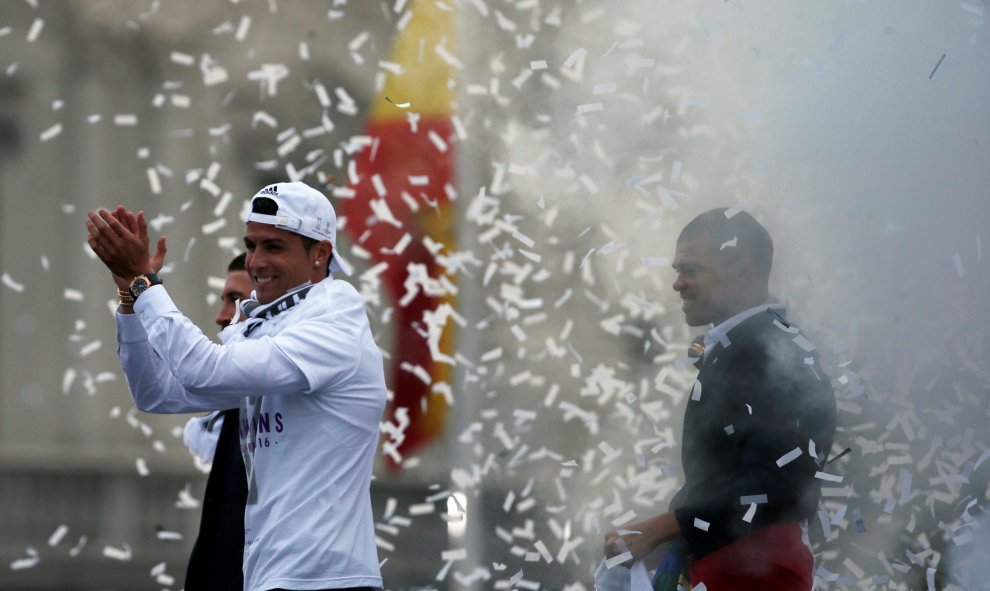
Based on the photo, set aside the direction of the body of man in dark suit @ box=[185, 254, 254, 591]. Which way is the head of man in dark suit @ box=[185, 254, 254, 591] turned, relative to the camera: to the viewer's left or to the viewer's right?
to the viewer's left

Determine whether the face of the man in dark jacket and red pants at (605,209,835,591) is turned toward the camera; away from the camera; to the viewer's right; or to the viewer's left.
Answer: to the viewer's left

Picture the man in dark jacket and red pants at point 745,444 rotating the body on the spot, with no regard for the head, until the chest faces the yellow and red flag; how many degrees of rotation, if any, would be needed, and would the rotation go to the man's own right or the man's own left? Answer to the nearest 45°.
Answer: approximately 90° to the man's own right

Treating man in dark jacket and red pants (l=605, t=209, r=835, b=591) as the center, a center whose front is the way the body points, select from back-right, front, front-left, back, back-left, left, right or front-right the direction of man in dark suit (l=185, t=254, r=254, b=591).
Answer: front

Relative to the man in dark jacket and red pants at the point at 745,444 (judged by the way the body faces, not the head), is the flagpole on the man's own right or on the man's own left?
on the man's own right

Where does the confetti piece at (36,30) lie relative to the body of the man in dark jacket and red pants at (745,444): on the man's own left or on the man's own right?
on the man's own right

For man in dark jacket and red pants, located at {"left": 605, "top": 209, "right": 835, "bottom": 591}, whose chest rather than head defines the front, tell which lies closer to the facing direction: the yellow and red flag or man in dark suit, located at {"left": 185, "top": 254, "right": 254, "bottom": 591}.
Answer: the man in dark suit

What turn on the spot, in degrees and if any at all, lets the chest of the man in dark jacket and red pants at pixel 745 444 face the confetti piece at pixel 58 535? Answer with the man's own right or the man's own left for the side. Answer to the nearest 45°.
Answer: approximately 45° to the man's own right

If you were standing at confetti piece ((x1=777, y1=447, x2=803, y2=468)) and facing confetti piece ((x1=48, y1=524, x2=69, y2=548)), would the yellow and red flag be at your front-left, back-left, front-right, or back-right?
front-right

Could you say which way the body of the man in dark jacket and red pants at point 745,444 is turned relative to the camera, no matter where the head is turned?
to the viewer's left
